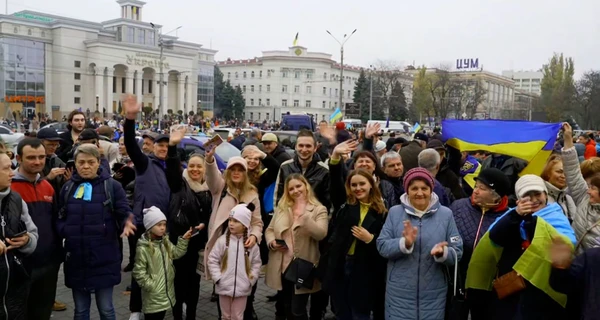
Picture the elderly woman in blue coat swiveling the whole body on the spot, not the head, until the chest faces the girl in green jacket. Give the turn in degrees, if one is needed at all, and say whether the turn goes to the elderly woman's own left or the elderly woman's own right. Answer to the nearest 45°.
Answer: approximately 90° to the elderly woman's own right

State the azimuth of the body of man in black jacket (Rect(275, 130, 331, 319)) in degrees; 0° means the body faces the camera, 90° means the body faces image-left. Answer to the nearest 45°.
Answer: approximately 0°

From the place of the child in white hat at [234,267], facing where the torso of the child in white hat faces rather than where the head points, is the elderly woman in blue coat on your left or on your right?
on your left

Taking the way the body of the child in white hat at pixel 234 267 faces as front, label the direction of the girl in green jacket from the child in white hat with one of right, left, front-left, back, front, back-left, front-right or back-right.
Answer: right

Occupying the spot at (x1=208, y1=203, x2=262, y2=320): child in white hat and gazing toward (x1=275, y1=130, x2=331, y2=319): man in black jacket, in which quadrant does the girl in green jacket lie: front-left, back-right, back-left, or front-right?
back-left

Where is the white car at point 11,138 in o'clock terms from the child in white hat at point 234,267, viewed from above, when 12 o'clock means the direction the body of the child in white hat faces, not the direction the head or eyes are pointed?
The white car is roughly at 5 o'clock from the child in white hat.

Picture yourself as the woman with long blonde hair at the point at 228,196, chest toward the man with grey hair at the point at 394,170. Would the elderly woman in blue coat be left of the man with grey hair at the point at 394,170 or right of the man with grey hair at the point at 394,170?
right

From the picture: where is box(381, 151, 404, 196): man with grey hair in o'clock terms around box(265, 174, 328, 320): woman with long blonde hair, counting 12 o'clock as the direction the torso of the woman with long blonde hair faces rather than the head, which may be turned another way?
The man with grey hair is roughly at 8 o'clock from the woman with long blonde hair.

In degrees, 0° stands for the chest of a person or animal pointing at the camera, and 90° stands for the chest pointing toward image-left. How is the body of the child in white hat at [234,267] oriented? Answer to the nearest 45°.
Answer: approximately 0°
